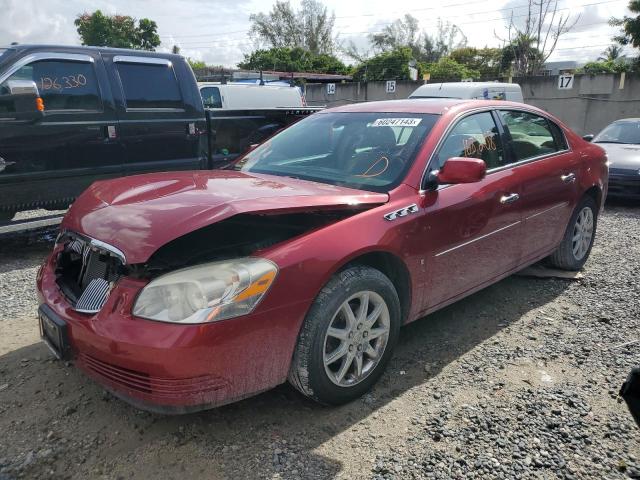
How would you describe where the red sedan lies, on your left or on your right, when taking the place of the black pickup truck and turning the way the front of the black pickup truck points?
on your left

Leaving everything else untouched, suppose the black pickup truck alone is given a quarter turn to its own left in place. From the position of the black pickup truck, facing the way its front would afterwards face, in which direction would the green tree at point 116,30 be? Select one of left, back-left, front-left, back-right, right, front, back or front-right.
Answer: back-left

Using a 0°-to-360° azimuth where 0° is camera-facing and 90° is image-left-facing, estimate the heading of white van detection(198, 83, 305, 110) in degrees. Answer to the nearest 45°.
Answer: approximately 90°

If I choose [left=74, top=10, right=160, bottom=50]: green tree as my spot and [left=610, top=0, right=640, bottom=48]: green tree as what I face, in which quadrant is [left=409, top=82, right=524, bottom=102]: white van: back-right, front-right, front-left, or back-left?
front-right

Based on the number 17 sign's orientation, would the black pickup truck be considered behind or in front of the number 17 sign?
in front

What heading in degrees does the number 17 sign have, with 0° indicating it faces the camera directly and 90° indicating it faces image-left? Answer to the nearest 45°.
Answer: approximately 0°

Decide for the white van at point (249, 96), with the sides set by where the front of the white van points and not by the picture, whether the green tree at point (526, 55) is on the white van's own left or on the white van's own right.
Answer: on the white van's own right

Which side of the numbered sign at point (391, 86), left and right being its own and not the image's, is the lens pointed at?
front

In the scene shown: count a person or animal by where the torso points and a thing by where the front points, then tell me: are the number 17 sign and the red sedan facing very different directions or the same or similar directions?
same or similar directions

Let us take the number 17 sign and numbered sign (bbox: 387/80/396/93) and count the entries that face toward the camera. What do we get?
2

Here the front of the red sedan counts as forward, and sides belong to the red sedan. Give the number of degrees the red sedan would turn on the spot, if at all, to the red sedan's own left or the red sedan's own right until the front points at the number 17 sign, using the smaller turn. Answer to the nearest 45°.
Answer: approximately 180°

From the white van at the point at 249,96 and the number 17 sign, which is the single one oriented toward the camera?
the number 17 sign

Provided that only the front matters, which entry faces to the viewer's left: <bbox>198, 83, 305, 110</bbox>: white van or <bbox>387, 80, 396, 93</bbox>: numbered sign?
the white van
